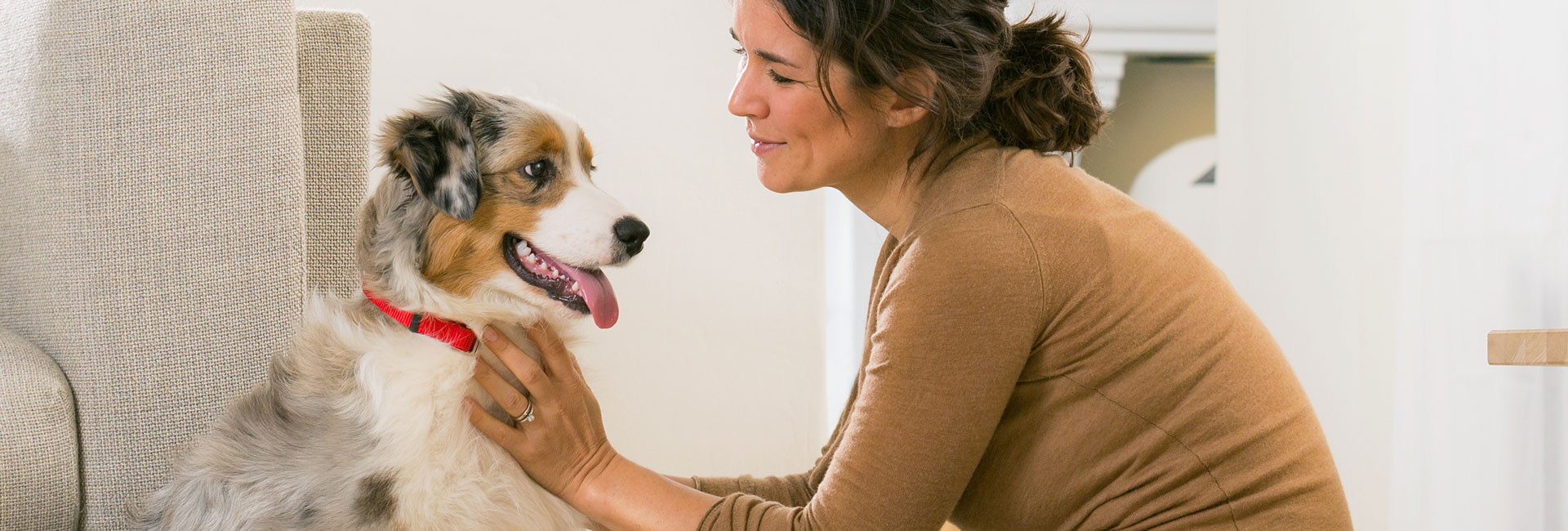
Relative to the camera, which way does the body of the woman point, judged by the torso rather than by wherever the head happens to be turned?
to the viewer's left

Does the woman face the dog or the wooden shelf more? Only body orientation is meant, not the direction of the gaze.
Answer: the dog

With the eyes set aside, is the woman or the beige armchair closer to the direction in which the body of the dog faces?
the woman

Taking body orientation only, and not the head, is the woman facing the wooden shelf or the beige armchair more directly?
the beige armchair

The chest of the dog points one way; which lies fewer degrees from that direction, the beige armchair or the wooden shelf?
the wooden shelf

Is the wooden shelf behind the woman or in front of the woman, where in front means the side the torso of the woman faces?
behind

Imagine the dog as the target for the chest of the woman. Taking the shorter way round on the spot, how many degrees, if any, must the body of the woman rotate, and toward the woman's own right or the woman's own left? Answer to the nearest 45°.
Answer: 0° — they already face it

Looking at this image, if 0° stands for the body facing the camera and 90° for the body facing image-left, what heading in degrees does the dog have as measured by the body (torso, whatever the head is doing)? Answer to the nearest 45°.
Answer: approximately 270°
